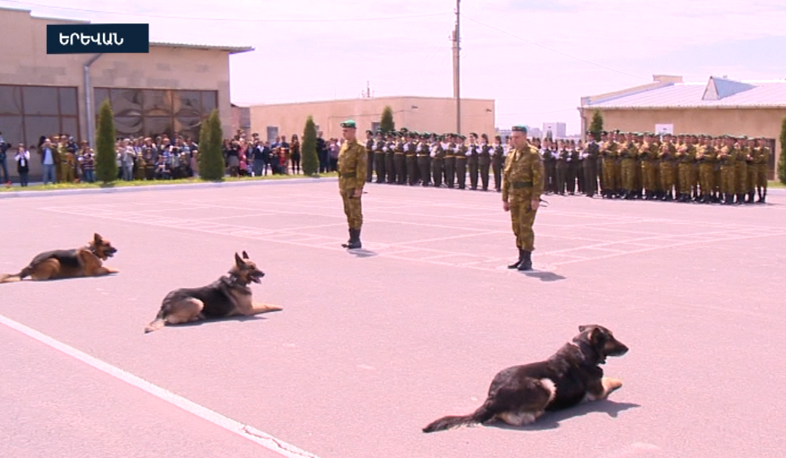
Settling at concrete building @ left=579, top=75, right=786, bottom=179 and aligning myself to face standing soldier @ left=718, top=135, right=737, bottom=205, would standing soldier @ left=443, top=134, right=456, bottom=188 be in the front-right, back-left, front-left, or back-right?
front-right

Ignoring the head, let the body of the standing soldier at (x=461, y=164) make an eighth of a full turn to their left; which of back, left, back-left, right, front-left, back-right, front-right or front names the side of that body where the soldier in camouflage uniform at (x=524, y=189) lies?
front

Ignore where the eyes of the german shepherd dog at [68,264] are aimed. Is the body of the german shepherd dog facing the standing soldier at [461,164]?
no

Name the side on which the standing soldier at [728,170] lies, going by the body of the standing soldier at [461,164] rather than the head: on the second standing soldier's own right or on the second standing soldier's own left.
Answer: on the second standing soldier's own left

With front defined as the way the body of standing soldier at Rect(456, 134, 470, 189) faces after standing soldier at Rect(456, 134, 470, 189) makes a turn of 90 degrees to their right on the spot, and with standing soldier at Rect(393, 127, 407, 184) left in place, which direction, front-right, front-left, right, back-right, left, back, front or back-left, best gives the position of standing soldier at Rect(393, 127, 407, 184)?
front

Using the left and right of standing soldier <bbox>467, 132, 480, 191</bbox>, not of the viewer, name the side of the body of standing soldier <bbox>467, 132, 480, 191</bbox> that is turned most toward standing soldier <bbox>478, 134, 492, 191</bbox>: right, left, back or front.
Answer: left

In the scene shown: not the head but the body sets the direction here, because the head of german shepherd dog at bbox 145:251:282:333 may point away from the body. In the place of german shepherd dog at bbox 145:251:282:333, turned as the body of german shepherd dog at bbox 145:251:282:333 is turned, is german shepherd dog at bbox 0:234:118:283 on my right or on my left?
on my left

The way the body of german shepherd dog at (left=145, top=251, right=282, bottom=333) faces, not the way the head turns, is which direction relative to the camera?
to the viewer's right

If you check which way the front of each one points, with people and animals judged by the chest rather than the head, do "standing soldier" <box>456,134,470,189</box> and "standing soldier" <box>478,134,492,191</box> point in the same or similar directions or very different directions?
same or similar directions

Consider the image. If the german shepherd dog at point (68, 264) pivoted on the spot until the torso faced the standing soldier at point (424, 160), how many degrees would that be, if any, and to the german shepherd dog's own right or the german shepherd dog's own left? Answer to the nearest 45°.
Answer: approximately 45° to the german shepherd dog's own left

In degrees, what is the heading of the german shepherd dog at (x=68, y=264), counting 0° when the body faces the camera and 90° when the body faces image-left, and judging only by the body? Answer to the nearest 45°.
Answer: approximately 270°

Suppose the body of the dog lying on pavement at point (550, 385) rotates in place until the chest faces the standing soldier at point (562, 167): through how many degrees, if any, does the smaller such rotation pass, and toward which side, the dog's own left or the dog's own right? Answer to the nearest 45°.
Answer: approximately 45° to the dog's own left

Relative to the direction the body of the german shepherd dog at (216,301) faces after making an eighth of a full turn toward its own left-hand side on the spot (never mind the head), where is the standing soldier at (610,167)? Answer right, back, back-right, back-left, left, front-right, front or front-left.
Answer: front

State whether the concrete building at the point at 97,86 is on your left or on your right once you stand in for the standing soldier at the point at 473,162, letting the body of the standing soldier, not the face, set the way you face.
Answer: on your right

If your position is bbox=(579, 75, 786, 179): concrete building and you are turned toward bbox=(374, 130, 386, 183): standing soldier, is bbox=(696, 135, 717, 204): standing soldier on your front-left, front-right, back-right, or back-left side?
front-left

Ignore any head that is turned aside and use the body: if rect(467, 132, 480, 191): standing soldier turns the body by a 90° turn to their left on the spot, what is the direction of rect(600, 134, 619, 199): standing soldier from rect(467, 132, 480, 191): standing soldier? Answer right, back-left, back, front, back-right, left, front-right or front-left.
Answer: front

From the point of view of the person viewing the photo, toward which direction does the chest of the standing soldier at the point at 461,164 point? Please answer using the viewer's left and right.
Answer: facing the viewer and to the left of the viewer

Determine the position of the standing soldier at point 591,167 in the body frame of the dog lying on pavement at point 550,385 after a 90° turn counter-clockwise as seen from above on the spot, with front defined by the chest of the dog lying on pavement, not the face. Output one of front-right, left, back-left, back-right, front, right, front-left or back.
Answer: front-right

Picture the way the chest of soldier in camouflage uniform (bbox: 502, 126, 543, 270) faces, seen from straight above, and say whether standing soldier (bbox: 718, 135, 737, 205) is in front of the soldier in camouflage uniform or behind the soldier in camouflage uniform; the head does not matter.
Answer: behind

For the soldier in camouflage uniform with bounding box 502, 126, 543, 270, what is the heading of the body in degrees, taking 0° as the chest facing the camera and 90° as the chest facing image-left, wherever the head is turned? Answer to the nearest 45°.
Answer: approximately 45°
